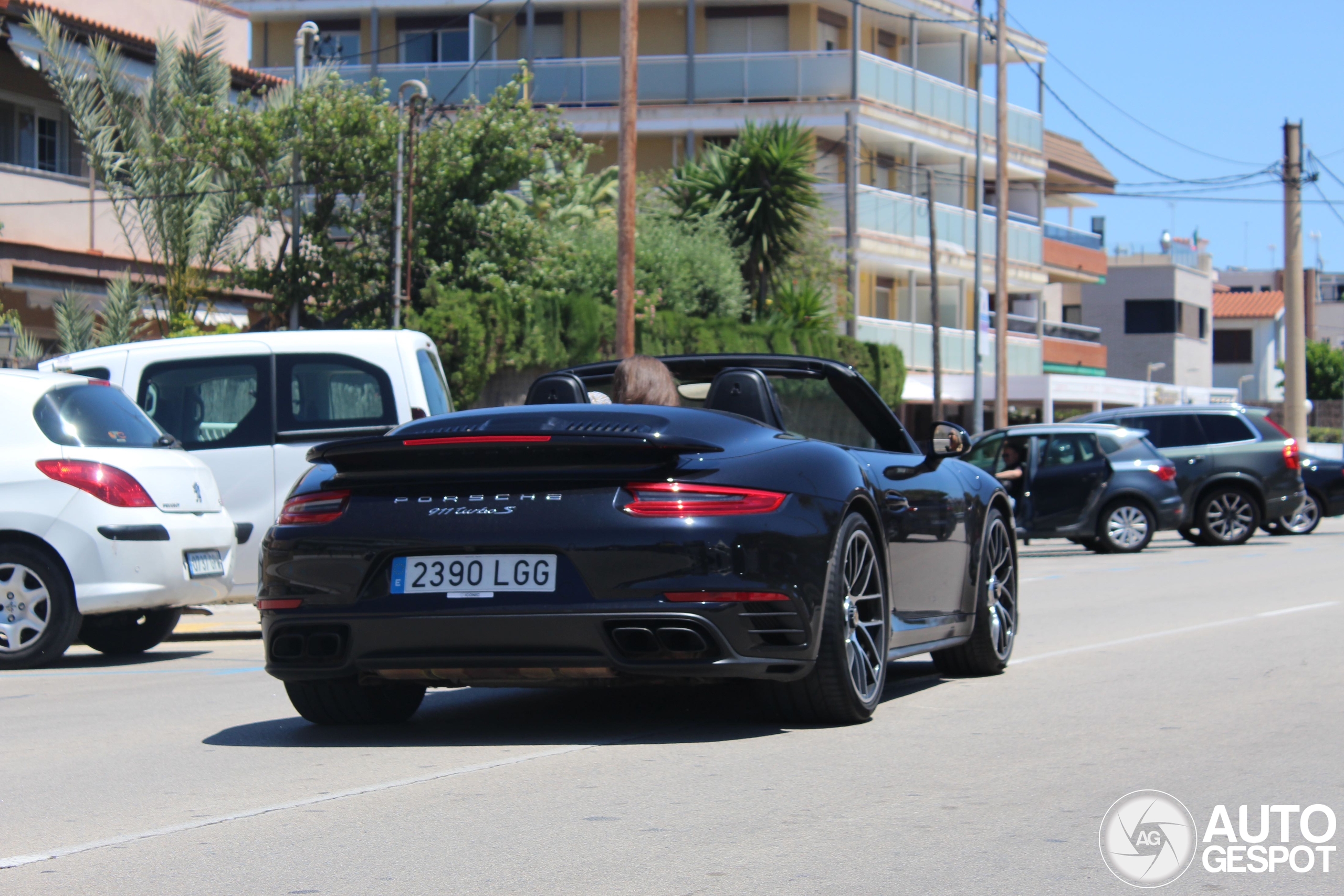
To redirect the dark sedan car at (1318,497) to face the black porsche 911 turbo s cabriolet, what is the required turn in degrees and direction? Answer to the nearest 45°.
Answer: approximately 90° to its left

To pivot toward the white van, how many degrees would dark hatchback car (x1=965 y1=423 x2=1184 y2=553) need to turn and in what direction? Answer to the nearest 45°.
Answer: approximately 45° to its left

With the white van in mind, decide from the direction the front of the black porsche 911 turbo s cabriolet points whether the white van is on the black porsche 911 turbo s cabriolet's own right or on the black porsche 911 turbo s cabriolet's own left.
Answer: on the black porsche 911 turbo s cabriolet's own left

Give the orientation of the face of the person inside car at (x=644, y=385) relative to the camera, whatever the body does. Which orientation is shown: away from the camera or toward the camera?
away from the camera

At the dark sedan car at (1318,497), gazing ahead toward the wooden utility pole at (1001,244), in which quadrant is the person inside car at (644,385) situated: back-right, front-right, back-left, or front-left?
back-left

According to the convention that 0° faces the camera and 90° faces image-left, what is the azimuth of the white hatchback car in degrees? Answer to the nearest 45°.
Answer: approximately 135°

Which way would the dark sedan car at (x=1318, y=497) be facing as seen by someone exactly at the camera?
facing to the left of the viewer

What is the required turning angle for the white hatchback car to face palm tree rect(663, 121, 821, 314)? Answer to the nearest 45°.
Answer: approximately 90° to its right

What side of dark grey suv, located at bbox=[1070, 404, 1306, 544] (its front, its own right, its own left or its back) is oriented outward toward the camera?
left
